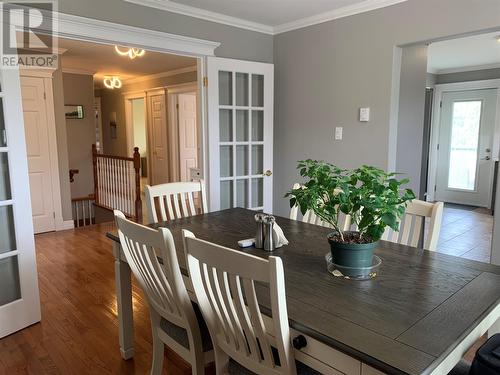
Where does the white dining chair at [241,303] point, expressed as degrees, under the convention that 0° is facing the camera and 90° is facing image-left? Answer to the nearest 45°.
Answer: approximately 225°

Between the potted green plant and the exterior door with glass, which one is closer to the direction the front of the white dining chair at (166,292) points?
the exterior door with glass

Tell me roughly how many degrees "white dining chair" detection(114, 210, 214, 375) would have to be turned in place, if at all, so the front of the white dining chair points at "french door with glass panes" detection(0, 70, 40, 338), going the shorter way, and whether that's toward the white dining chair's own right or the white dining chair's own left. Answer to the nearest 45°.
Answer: approximately 90° to the white dining chair's own left

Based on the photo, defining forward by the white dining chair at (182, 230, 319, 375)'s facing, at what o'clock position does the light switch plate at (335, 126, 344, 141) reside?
The light switch plate is roughly at 11 o'clock from the white dining chair.

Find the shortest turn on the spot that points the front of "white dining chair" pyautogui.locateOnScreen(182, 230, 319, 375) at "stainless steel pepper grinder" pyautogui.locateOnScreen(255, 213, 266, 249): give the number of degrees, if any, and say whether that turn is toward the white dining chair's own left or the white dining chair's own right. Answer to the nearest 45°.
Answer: approximately 45° to the white dining chair's own left

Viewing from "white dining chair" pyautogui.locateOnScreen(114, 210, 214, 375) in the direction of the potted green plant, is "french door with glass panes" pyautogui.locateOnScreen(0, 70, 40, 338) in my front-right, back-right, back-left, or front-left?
back-left

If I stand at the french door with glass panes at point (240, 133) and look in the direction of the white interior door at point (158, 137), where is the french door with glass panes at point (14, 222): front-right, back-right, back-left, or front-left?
back-left

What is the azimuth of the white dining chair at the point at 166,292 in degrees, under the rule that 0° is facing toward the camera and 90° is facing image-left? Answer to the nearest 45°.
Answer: approximately 225°

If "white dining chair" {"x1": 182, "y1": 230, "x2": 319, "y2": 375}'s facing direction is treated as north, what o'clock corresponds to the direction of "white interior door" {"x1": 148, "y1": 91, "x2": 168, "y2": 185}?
The white interior door is roughly at 10 o'clock from the white dining chair.

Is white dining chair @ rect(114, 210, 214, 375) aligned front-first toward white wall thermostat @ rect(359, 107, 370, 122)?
yes
